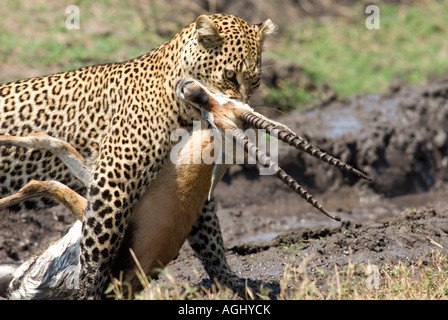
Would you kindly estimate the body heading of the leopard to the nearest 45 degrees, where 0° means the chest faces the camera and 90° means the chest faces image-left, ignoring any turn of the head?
approximately 270°
